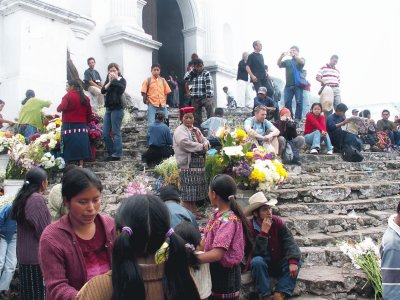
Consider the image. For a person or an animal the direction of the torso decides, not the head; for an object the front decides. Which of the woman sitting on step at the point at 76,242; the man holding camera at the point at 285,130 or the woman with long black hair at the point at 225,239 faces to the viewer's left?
the woman with long black hair

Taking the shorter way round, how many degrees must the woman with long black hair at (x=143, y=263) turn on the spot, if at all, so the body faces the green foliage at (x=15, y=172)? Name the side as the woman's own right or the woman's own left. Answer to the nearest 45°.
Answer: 0° — they already face it

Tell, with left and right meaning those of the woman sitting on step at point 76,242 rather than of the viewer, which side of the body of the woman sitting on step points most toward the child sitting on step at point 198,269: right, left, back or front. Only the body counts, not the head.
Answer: left

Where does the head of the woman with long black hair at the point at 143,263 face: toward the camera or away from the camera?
away from the camera

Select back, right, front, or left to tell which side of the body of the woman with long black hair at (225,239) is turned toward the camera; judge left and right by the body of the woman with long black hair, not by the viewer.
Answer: left

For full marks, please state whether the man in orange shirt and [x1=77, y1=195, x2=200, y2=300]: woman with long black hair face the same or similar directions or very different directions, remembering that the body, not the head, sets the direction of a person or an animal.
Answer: very different directions

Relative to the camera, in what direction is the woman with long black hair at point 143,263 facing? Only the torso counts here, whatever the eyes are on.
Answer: away from the camera
